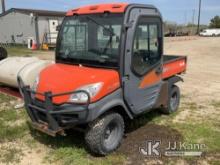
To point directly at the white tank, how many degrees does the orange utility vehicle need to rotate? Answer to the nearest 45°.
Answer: approximately 90° to its right

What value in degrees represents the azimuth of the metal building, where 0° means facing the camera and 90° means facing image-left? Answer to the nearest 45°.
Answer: approximately 315°

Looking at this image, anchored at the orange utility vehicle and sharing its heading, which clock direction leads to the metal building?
The metal building is roughly at 4 o'clock from the orange utility vehicle.

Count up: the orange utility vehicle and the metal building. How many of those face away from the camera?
0

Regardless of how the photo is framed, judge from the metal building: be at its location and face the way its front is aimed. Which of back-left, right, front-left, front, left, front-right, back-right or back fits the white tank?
front-right

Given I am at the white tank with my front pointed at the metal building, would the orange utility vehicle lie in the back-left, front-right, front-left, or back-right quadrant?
back-right

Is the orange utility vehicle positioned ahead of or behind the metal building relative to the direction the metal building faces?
ahead

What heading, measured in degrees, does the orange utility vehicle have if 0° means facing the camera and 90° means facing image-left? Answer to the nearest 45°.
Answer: approximately 45°
